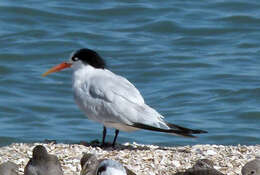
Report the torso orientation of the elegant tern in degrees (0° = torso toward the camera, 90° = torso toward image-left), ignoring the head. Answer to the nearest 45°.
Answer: approximately 90°
